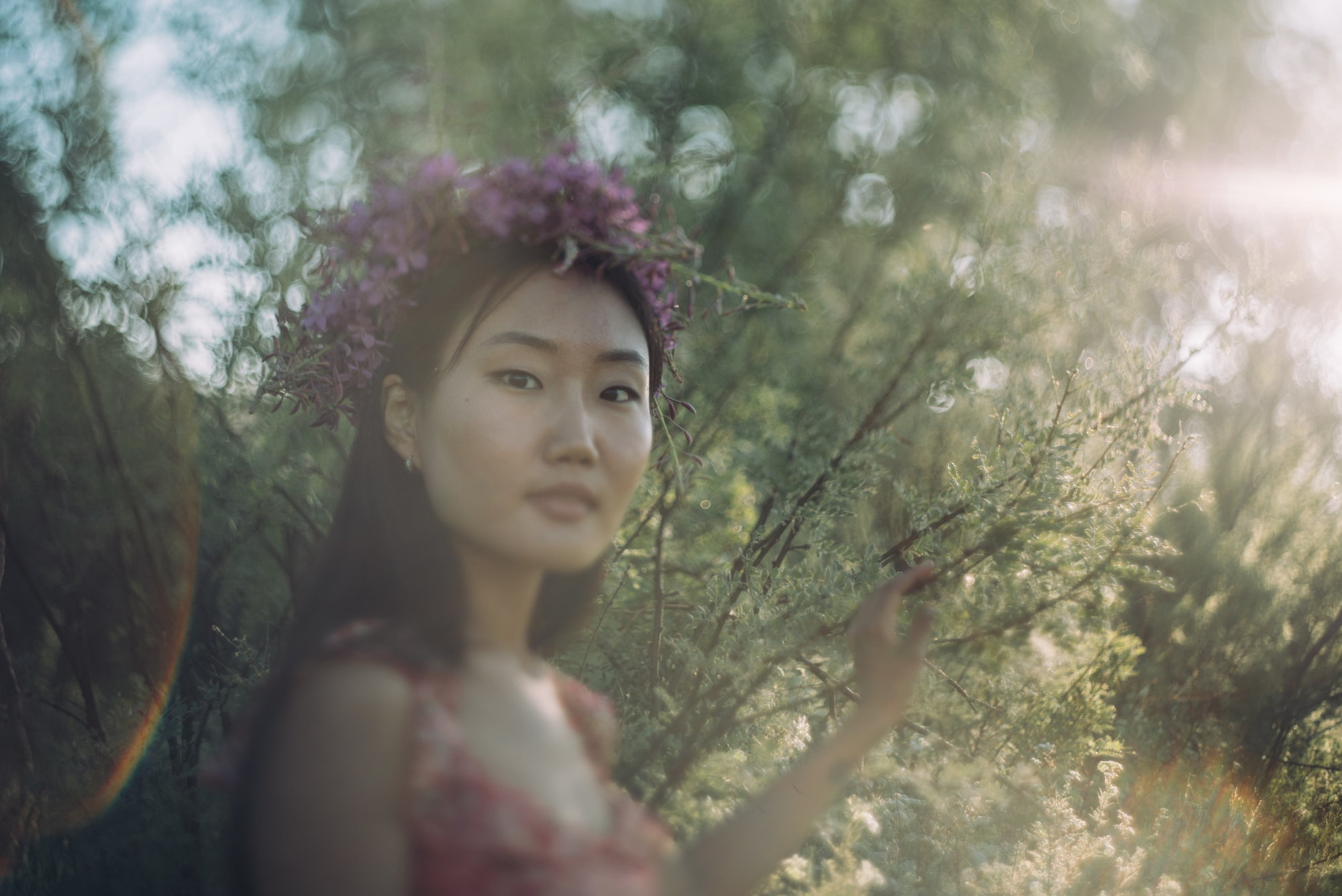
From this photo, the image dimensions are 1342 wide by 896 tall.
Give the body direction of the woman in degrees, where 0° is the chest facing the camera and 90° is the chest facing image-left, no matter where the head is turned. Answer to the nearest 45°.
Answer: approximately 315°
